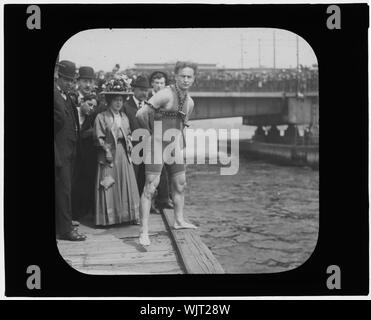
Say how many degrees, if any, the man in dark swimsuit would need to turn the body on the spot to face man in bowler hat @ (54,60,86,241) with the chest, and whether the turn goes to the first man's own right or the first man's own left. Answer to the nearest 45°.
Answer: approximately 135° to the first man's own right

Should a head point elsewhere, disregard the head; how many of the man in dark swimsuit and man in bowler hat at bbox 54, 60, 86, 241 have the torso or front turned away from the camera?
0

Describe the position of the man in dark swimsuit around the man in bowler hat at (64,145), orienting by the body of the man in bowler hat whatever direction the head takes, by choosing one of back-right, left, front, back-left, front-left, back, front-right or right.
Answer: front-left

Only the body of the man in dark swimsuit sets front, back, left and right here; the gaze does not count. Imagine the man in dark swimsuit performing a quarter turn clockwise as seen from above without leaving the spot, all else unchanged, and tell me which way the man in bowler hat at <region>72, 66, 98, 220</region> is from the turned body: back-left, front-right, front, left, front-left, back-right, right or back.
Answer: front-right

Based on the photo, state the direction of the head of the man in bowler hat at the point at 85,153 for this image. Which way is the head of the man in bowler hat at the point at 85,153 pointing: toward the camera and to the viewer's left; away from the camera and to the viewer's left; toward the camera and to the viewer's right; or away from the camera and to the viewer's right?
toward the camera and to the viewer's right
